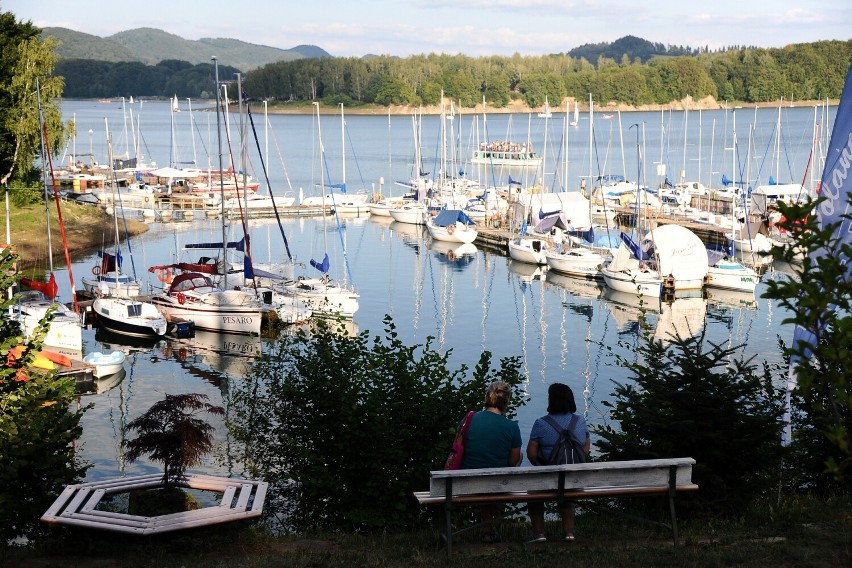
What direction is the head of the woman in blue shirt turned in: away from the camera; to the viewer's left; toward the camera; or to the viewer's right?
away from the camera

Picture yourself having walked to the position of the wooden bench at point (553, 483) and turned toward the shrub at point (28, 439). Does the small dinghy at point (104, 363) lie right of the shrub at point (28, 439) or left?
right

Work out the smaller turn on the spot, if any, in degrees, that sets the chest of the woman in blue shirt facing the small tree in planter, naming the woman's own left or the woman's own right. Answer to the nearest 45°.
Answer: approximately 90° to the woman's own left

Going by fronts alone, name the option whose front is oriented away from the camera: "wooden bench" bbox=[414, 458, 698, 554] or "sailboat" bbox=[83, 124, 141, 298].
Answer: the wooden bench

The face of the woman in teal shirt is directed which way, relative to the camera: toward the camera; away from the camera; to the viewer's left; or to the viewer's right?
away from the camera

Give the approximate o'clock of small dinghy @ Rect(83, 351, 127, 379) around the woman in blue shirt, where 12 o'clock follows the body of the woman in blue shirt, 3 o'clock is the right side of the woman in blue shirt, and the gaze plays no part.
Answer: The small dinghy is roughly at 11 o'clock from the woman in blue shirt.

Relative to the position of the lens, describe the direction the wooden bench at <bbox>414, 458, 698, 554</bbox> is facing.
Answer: facing away from the viewer

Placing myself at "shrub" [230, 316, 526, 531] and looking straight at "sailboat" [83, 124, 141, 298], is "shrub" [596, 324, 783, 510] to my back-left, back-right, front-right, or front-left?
back-right

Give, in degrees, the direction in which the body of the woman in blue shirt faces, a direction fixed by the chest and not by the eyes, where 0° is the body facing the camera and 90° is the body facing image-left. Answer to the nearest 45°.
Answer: approximately 180°
